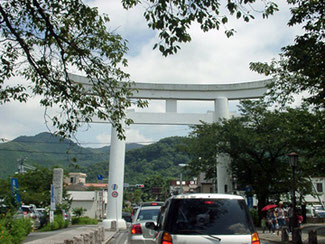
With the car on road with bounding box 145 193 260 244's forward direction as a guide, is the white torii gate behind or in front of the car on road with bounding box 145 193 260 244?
in front

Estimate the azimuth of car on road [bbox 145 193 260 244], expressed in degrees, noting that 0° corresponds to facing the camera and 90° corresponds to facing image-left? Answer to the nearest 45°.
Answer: approximately 180°

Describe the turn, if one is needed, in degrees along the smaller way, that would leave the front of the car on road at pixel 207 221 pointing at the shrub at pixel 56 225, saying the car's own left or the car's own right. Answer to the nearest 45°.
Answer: approximately 45° to the car's own left

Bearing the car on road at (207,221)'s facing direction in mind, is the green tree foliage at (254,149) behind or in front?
in front
